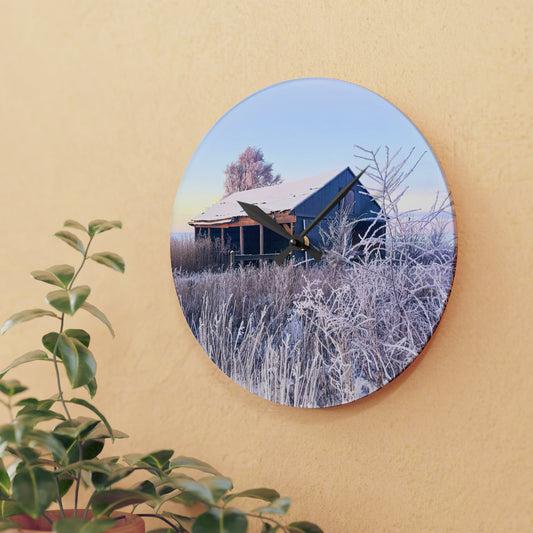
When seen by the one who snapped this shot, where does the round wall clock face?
facing the viewer and to the left of the viewer
